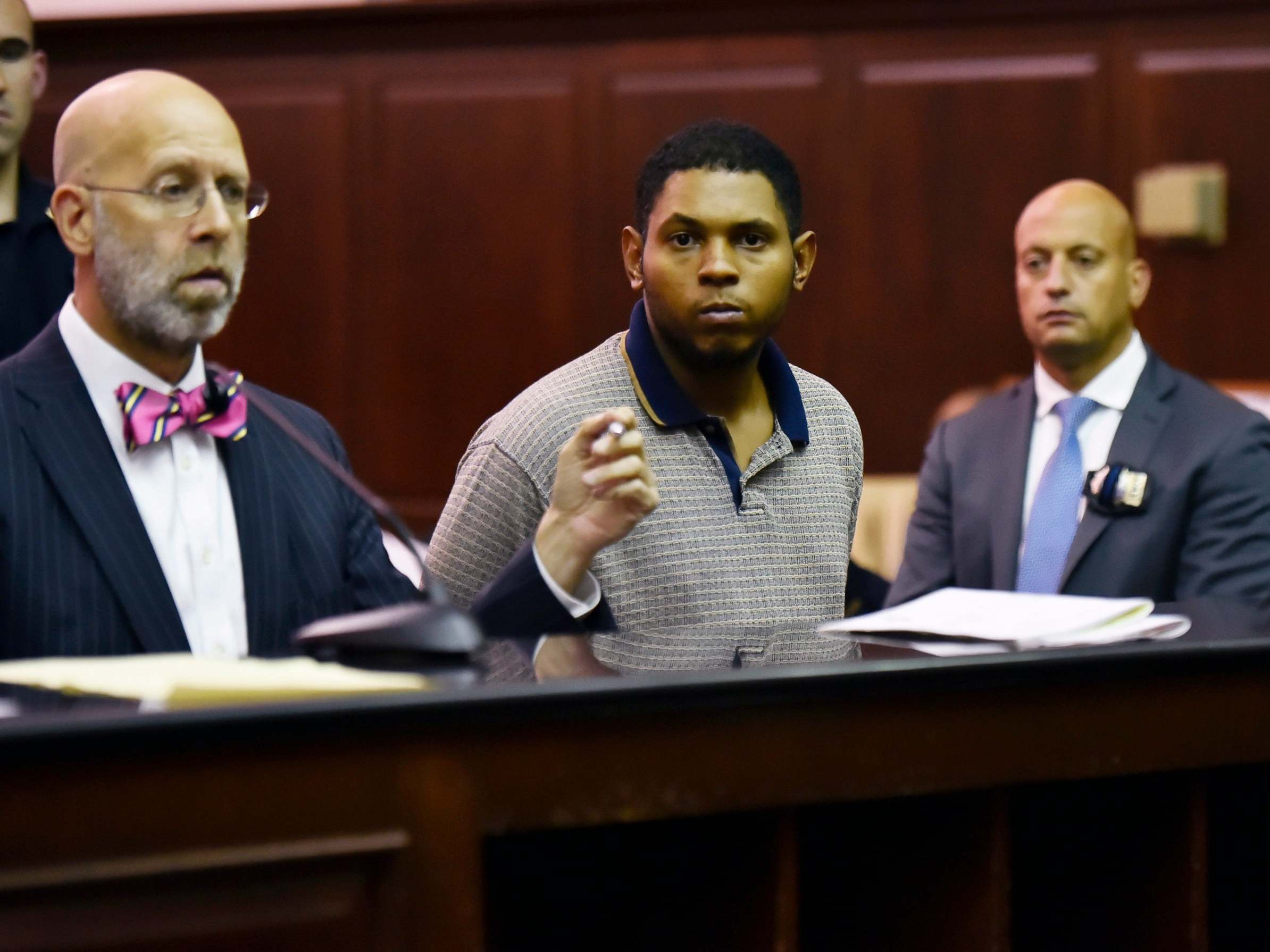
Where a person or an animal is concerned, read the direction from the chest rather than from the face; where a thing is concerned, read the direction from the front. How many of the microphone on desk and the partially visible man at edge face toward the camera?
1

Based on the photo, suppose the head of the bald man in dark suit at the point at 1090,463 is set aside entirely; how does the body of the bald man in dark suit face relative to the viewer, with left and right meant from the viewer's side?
facing the viewer and to the left of the viewer

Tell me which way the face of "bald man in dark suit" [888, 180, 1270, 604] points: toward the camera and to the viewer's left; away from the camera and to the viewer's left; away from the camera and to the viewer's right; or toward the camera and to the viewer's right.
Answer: toward the camera and to the viewer's left

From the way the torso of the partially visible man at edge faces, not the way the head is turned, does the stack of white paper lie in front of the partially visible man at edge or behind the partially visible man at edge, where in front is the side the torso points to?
in front

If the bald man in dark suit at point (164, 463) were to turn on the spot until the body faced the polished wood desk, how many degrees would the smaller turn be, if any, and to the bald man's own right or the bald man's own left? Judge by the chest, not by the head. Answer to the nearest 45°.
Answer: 0° — they already face it

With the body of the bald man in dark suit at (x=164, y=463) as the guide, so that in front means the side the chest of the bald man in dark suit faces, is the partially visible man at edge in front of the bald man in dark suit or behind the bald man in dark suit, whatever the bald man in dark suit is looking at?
behind

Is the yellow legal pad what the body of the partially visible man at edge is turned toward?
yes
